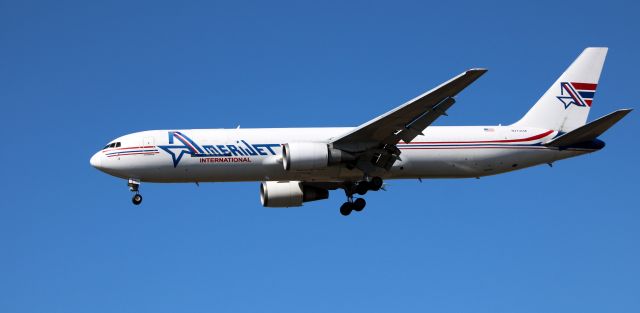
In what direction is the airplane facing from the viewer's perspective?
to the viewer's left
